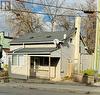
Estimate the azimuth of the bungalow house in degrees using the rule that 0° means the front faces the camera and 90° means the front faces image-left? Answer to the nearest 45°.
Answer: approximately 45°
